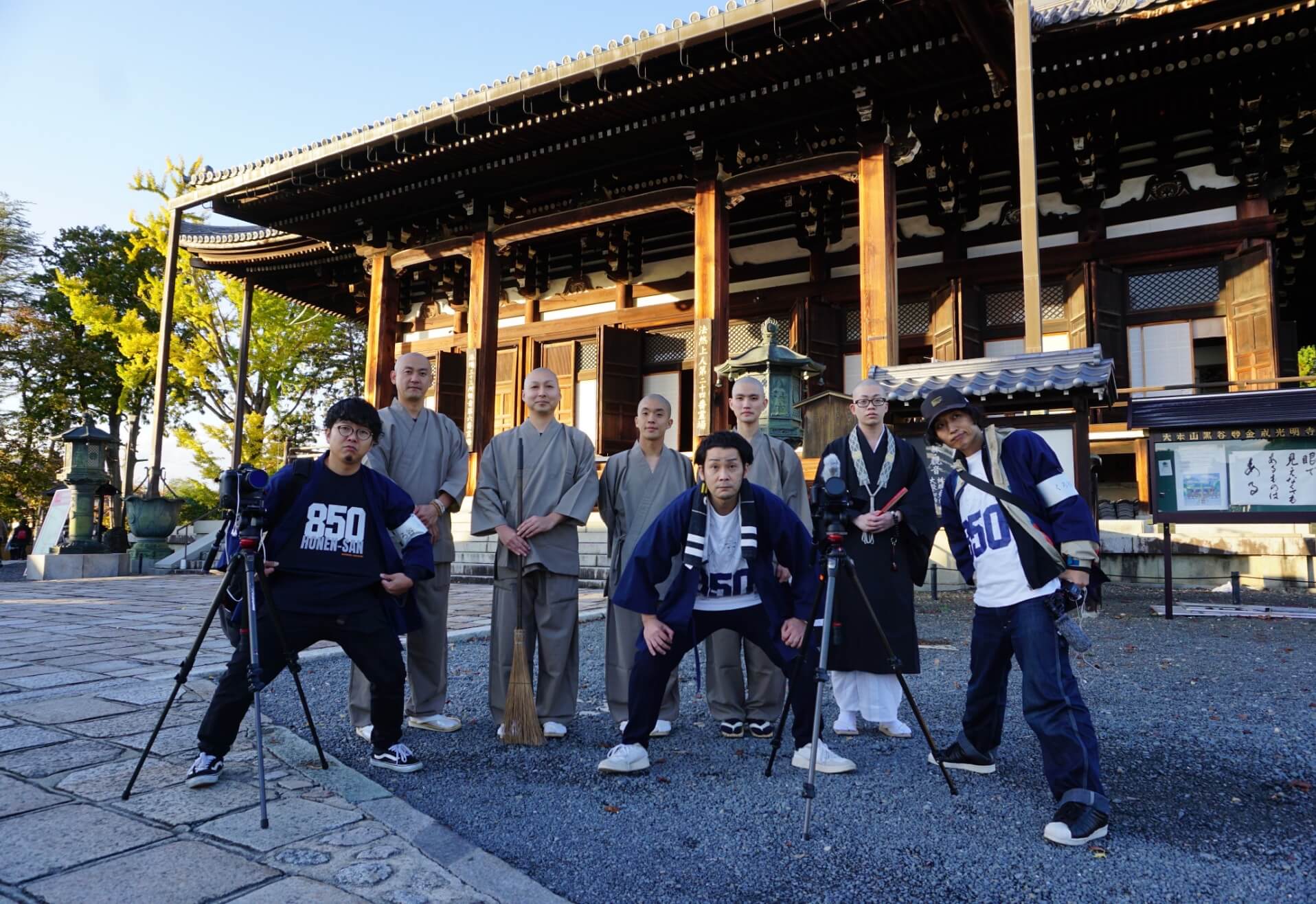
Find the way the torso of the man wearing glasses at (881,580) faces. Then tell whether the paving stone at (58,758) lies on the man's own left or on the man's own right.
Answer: on the man's own right

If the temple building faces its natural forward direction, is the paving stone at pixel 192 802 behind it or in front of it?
in front

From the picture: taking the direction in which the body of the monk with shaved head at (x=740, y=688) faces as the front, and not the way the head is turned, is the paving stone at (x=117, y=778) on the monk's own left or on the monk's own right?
on the monk's own right

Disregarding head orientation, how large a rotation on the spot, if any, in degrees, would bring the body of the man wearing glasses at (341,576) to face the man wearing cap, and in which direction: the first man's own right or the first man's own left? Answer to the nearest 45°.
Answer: approximately 45° to the first man's own left

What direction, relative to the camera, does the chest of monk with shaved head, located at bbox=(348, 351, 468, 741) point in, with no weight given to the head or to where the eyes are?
toward the camera

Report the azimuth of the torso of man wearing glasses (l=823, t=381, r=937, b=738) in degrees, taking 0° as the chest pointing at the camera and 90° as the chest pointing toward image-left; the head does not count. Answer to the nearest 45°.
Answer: approximately 0°

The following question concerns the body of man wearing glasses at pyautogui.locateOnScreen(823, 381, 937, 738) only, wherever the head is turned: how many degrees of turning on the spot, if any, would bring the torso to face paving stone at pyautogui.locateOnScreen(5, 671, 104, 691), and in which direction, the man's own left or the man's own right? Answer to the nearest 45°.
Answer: approximately 90° to the man's own right

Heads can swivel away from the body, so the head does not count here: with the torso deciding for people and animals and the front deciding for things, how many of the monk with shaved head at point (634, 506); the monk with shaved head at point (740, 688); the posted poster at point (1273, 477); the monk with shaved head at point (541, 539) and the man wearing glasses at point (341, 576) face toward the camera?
5

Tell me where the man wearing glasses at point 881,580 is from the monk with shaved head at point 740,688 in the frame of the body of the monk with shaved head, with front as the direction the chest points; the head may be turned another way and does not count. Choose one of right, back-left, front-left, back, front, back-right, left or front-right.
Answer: left

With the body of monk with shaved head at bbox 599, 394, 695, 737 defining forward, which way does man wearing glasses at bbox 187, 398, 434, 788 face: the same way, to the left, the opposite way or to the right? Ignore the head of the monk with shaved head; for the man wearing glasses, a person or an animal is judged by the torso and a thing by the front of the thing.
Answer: the same way

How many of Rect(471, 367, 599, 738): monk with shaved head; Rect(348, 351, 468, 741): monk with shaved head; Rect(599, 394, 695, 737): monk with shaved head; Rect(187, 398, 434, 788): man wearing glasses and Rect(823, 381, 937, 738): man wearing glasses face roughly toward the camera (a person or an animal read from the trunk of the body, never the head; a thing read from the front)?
5

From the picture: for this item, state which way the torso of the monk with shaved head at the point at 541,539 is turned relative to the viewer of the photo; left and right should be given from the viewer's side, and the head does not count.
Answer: facing the viewer

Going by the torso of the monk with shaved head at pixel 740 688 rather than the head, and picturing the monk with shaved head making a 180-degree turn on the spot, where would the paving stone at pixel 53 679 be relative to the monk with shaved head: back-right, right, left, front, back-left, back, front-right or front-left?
left

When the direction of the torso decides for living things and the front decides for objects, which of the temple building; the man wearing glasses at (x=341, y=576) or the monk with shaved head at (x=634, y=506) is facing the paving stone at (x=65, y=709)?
the temple building

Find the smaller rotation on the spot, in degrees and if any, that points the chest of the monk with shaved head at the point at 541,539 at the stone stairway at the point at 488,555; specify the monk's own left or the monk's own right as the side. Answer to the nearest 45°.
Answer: approximately 180°

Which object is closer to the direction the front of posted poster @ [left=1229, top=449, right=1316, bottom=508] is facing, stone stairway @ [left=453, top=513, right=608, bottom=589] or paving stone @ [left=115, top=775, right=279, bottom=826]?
the paving stone

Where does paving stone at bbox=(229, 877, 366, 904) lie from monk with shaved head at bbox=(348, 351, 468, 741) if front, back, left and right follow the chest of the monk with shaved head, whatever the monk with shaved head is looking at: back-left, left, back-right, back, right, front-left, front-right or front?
front

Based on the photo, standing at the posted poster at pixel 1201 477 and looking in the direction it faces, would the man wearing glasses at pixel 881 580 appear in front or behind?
in front

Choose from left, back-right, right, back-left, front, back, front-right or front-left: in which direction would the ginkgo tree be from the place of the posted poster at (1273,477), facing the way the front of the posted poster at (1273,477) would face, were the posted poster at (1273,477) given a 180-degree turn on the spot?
left
